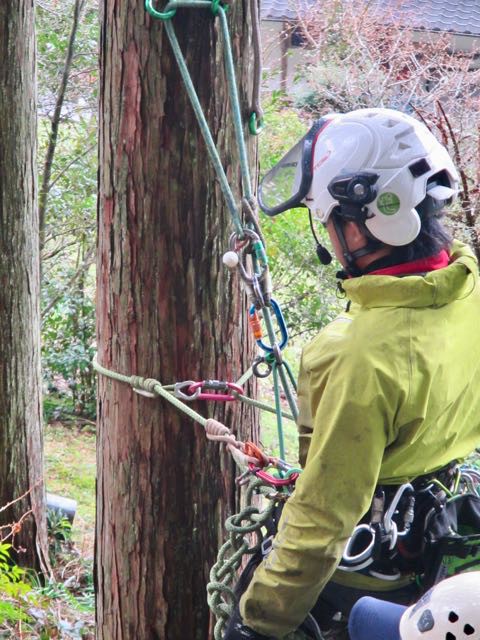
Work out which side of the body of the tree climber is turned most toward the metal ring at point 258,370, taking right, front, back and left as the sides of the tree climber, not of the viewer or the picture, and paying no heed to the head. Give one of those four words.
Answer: front

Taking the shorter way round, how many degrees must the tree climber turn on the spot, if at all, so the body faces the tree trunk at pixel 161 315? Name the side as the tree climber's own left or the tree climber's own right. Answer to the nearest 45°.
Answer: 0° — they already face it

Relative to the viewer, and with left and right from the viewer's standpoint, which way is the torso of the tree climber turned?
facing away from the viewer and to the left of the viewer

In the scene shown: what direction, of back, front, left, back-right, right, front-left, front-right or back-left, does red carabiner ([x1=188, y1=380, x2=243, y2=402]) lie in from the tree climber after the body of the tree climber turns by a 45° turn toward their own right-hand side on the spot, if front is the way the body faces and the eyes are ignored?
front-left
